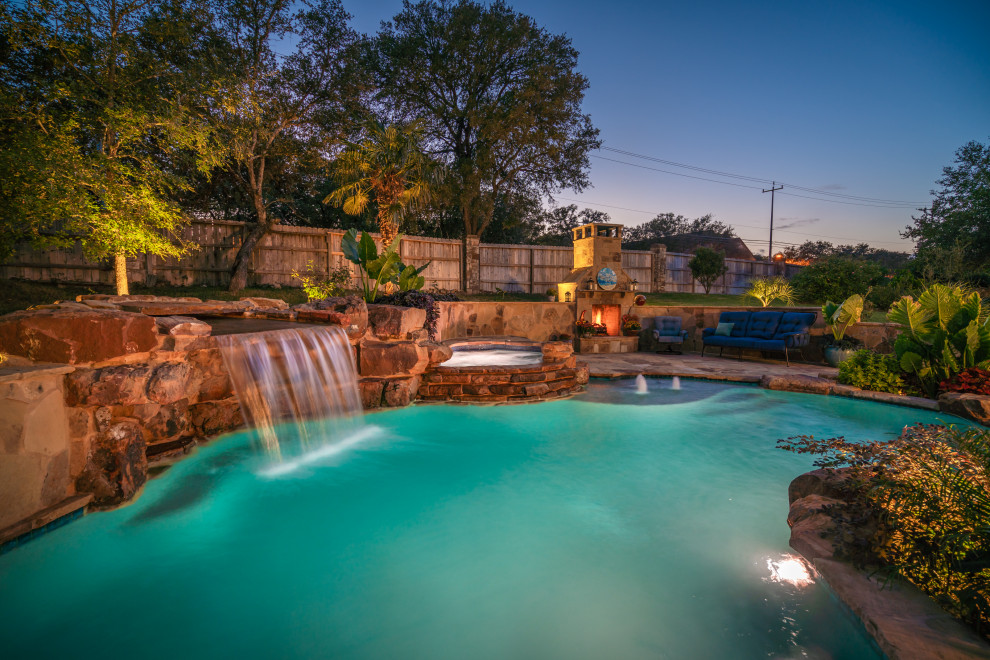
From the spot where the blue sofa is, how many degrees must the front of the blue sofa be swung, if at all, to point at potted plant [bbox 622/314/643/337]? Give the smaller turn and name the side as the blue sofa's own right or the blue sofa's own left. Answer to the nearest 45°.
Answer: approximately 45° to the blue sofa's own right

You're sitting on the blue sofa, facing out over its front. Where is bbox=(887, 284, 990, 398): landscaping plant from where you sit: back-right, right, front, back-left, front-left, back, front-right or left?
left

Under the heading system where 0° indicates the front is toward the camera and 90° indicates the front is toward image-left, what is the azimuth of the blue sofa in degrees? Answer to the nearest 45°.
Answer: approximately 45°

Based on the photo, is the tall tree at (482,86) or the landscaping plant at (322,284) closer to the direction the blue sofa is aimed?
the landscaping plant

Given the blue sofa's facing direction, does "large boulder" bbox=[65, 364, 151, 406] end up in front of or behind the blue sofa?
in front

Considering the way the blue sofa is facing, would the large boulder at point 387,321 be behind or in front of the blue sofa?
in front

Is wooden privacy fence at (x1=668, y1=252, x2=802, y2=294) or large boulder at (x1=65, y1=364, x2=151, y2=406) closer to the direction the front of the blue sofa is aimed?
the large boulder

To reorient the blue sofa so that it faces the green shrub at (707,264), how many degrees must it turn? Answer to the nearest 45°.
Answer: approximately 135° to its right
